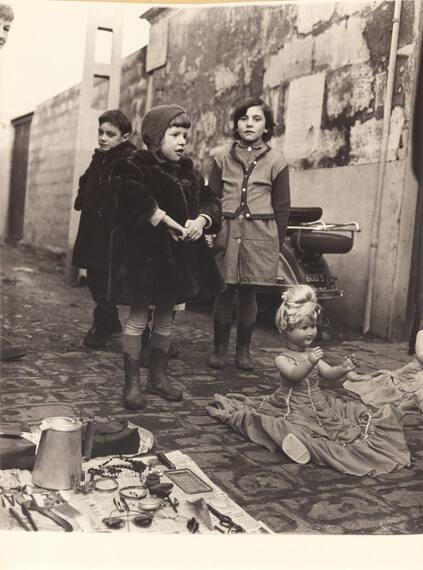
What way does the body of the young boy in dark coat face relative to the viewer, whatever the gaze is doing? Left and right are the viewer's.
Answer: facing the viewer and to the left of the viewer

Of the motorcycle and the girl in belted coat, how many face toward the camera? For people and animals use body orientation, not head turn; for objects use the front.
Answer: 1

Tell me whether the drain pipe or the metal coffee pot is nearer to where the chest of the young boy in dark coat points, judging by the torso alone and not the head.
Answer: the metal coffee pot

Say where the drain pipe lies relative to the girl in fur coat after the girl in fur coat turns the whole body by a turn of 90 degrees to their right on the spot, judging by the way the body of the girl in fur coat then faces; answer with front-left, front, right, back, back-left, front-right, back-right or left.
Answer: back

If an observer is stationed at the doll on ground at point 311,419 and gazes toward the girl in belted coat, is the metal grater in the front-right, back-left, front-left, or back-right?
back-left

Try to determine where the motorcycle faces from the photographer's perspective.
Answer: facing away from the viewer and to the left of the viewer

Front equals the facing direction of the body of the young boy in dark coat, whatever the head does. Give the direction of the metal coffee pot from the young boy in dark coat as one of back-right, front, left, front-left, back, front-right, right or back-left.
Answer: front-left

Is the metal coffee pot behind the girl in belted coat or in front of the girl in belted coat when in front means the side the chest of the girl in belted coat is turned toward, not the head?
in front

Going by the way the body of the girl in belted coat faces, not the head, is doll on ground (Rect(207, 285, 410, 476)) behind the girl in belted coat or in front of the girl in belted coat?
in front

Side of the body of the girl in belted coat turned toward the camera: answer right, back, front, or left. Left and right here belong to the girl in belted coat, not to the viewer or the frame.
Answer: front

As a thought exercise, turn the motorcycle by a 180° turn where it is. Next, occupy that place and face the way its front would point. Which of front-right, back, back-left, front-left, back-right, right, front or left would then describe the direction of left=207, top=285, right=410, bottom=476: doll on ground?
front-right

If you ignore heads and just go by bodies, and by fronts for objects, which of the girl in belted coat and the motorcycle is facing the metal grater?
the girl in belted coat
